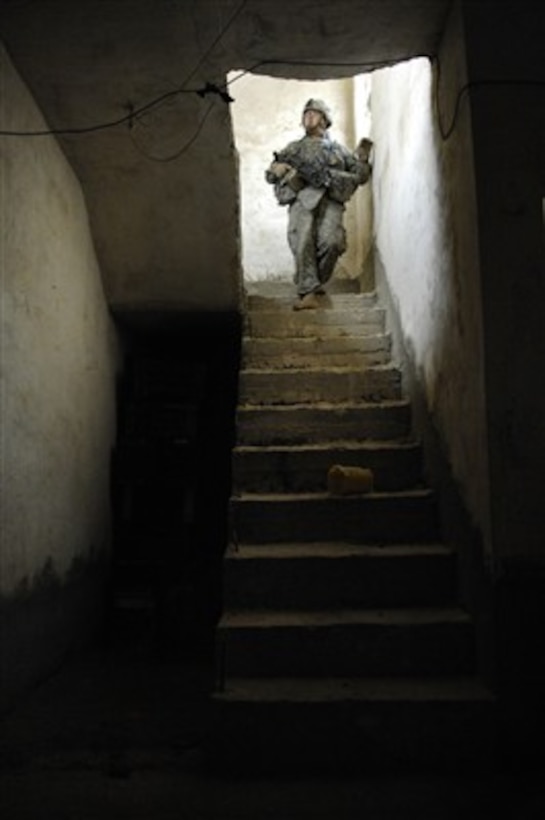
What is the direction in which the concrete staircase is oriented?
toward the camera

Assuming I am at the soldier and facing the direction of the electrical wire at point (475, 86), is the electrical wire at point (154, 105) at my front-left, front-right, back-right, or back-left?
front-right
